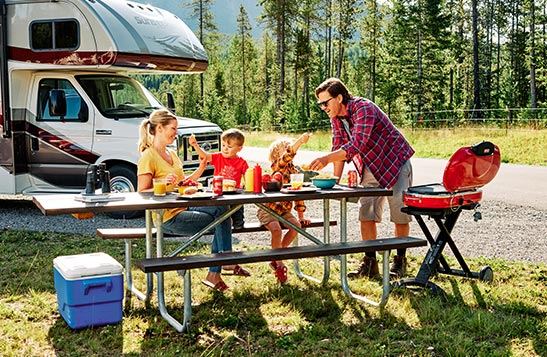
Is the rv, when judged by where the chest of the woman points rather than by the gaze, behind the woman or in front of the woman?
behind

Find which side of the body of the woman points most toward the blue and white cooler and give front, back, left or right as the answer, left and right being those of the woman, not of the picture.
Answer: right

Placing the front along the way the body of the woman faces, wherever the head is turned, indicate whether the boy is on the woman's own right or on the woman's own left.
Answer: on the woman's own left

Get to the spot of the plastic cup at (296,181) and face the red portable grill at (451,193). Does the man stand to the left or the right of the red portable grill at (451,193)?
left

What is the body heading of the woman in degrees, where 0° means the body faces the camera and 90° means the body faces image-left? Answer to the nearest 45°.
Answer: approximately 315°

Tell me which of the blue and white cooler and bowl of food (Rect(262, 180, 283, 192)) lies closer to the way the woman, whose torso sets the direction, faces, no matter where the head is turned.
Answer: the bowl of food

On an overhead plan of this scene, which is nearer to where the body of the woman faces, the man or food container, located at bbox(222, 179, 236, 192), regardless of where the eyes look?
the food container

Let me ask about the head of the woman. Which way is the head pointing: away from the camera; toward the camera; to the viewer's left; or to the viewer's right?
to the viewer's right

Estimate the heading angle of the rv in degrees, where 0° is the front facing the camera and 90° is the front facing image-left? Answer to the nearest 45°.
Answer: approximately 315°

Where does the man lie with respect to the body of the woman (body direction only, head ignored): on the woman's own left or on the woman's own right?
on the woman's own left

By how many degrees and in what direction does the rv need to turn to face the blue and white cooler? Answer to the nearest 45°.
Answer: approximately 45° to its right
